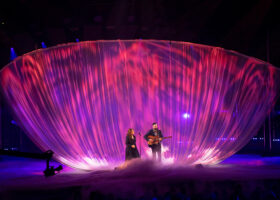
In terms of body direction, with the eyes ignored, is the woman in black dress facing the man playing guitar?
no

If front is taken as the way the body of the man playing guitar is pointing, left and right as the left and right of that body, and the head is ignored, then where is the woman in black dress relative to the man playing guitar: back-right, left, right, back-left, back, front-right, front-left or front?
front-right

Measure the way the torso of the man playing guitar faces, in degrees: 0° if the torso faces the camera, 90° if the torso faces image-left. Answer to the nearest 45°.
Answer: approximately 0°

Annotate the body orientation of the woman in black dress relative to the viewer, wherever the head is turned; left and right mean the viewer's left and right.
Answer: facing the viewer and to the right of the viewer

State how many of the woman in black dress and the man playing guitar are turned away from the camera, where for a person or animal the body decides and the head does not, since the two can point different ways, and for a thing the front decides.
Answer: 0
